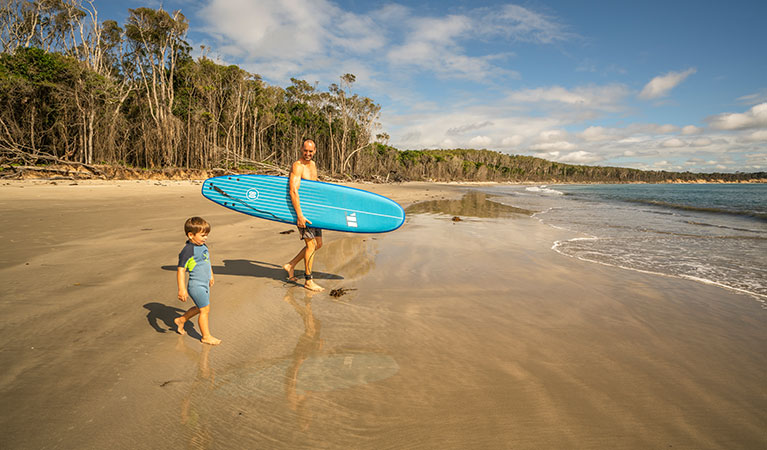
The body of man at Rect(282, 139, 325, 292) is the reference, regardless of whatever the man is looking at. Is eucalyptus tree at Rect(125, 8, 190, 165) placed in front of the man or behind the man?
behind
